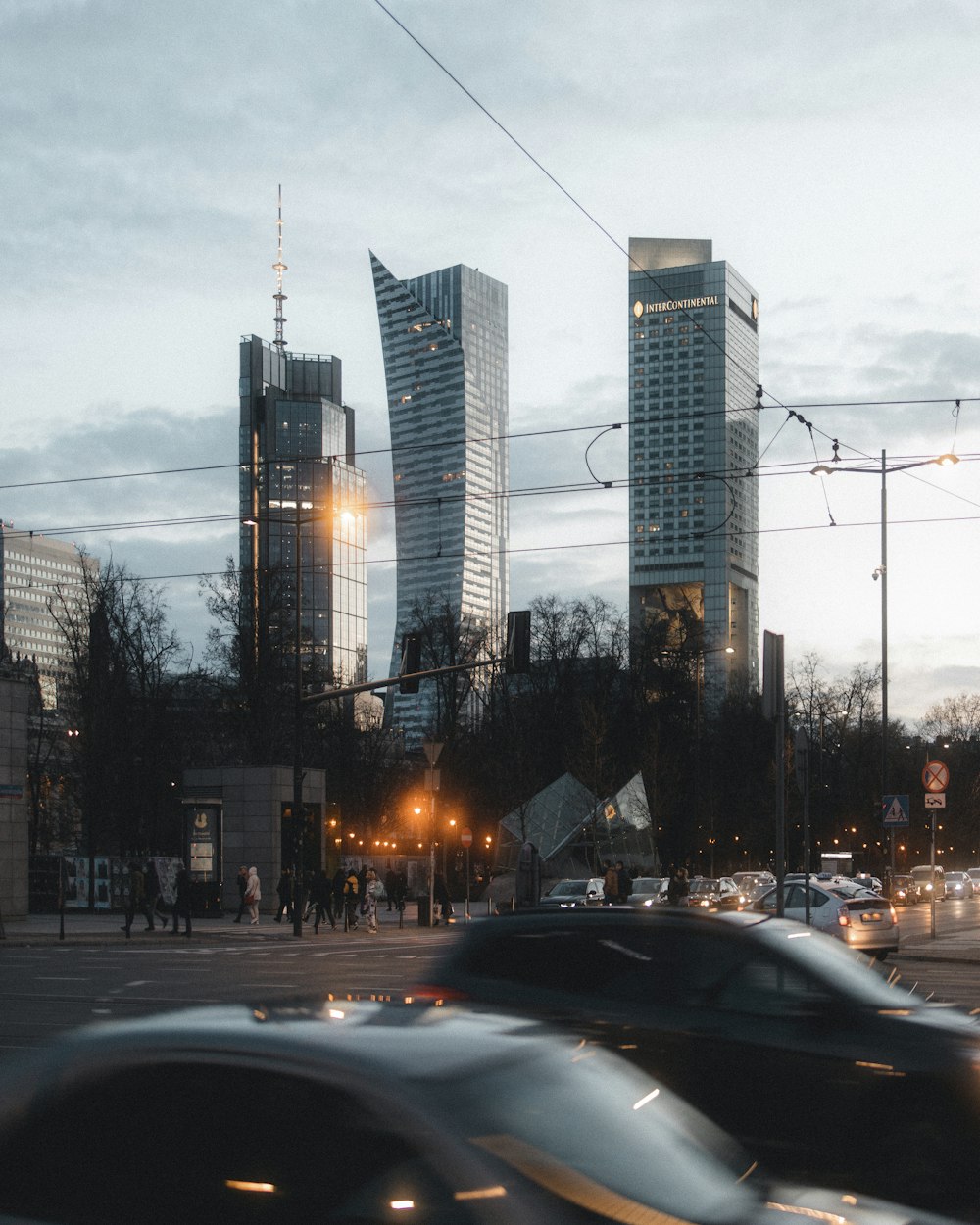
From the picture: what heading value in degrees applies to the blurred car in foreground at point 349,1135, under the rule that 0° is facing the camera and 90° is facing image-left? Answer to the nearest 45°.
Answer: approximately 315°

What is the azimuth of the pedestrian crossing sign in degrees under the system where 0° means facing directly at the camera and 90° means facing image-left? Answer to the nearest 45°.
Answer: approximately 0°

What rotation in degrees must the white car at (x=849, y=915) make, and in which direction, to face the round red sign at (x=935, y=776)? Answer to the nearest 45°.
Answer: approximately 45° to its right

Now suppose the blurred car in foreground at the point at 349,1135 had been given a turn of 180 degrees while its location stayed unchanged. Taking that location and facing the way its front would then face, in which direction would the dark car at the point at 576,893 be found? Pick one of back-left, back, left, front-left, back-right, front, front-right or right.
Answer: front-right

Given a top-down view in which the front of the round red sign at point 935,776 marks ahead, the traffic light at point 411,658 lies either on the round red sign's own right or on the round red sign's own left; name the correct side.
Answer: on the round red sign's own right

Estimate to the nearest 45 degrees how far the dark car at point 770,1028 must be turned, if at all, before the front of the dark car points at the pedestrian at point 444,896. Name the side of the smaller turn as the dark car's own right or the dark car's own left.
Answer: approximately 135° to the dark car's own left

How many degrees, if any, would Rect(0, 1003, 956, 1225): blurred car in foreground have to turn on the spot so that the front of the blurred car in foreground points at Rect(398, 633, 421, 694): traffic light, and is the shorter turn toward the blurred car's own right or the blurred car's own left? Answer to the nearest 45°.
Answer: approximately 135° to the blurred car's own left
